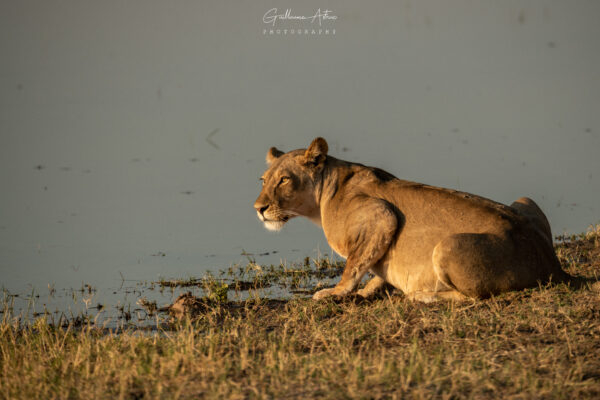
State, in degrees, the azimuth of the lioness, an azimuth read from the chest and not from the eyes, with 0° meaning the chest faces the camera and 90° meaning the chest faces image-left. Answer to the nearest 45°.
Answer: approximately 90°
